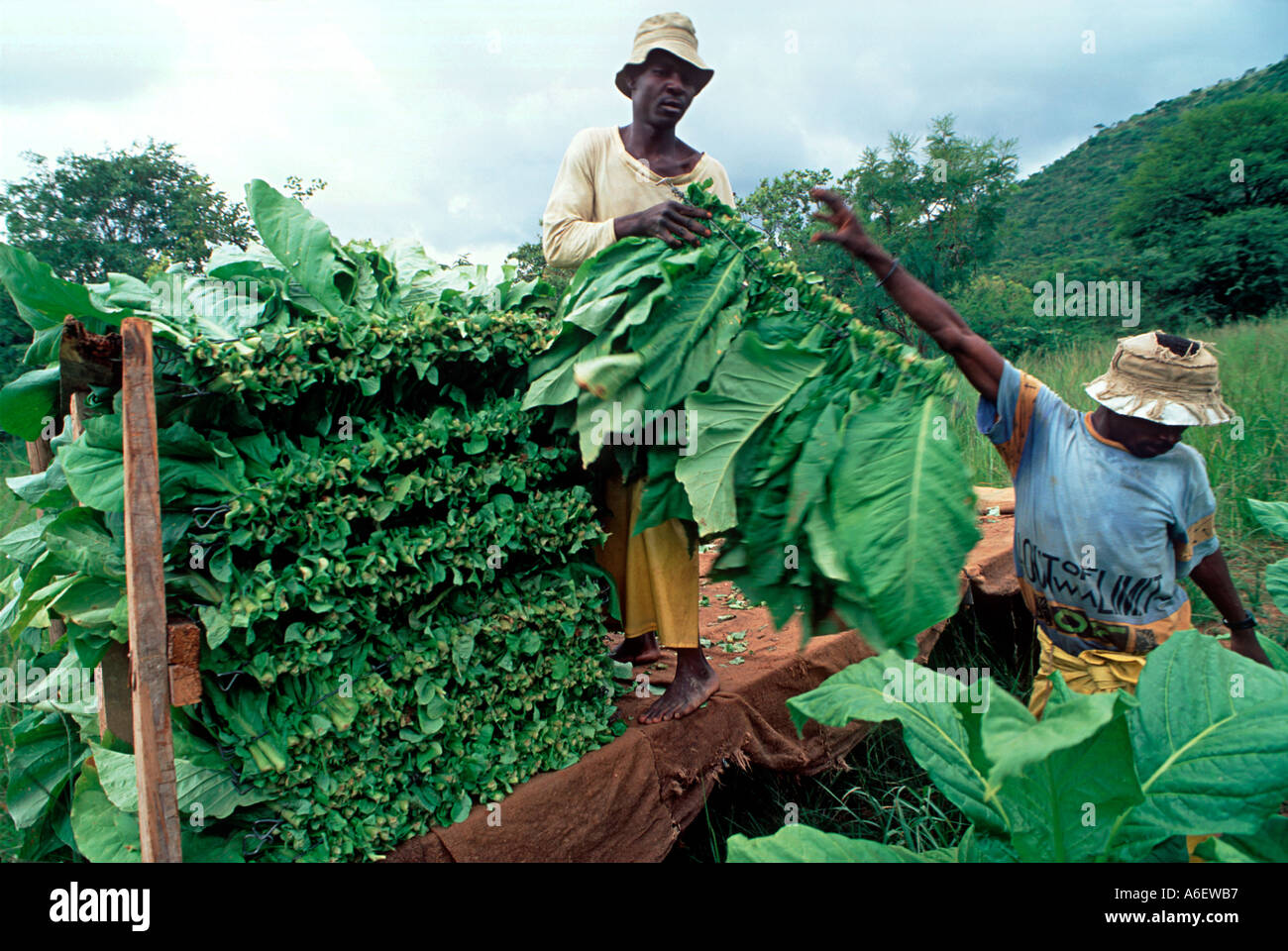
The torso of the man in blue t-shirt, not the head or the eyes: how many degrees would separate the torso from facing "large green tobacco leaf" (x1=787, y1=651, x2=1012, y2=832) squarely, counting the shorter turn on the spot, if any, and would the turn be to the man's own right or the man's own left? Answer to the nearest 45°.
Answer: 0° — they already face it

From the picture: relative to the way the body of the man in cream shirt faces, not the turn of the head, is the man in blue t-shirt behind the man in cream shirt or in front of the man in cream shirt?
in front

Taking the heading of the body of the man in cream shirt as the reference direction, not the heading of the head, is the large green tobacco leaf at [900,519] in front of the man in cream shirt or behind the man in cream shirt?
in front

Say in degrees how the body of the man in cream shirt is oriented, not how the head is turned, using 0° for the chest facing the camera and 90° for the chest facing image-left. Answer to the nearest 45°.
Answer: approximately 315°

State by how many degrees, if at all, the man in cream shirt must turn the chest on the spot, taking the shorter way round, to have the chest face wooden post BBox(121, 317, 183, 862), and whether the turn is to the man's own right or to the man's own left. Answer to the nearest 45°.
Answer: approximately 90° to the man's own right

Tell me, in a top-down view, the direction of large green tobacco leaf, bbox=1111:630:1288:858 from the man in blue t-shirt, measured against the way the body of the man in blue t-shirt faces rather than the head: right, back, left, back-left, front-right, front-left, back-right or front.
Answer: front

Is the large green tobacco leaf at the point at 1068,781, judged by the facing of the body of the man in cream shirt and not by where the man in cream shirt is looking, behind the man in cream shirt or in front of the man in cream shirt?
in front

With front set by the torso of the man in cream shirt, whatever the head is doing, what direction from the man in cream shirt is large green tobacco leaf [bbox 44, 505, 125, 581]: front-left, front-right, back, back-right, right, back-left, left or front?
right

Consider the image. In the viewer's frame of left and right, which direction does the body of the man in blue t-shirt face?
facing the viewer

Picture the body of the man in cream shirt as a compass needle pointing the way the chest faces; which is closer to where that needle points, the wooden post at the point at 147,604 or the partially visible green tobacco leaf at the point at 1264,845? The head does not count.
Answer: the partially visible green tobacco leaf

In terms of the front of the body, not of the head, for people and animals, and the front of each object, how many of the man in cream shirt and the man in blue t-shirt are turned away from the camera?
0

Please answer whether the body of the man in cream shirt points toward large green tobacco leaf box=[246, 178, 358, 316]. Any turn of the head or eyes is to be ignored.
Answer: no
